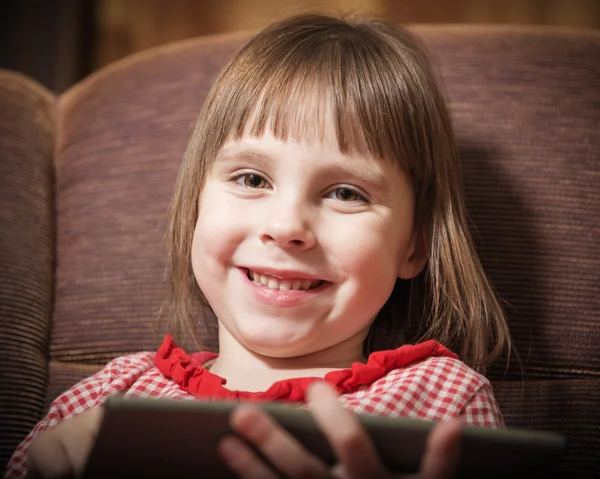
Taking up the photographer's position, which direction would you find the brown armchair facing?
facing the viewer

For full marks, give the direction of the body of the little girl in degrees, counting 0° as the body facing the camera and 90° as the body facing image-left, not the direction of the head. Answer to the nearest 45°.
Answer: approximately 0°
